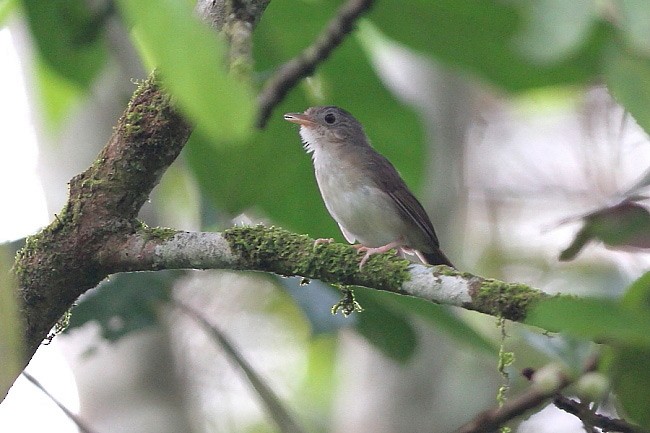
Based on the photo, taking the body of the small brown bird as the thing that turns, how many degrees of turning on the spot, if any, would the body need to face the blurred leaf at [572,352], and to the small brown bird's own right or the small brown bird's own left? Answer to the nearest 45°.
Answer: approximately 90° to the small brown bird's own left

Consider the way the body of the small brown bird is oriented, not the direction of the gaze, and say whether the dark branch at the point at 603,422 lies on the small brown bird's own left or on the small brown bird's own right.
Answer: on the small brown bird's own left

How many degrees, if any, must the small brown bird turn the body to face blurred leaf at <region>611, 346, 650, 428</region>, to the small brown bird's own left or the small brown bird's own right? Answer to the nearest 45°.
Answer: approximately 90° to the small brown bird's own left

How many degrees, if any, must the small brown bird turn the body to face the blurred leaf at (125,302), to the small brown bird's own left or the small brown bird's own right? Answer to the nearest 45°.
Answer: approximately 45° to the small brown bird's own right

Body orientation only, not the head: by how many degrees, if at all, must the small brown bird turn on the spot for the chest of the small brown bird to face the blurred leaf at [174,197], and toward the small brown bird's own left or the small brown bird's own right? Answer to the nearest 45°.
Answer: approximately 45° to the small brown bird's own right

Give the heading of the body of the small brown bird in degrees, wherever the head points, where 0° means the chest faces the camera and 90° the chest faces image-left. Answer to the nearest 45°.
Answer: approximately 90°
